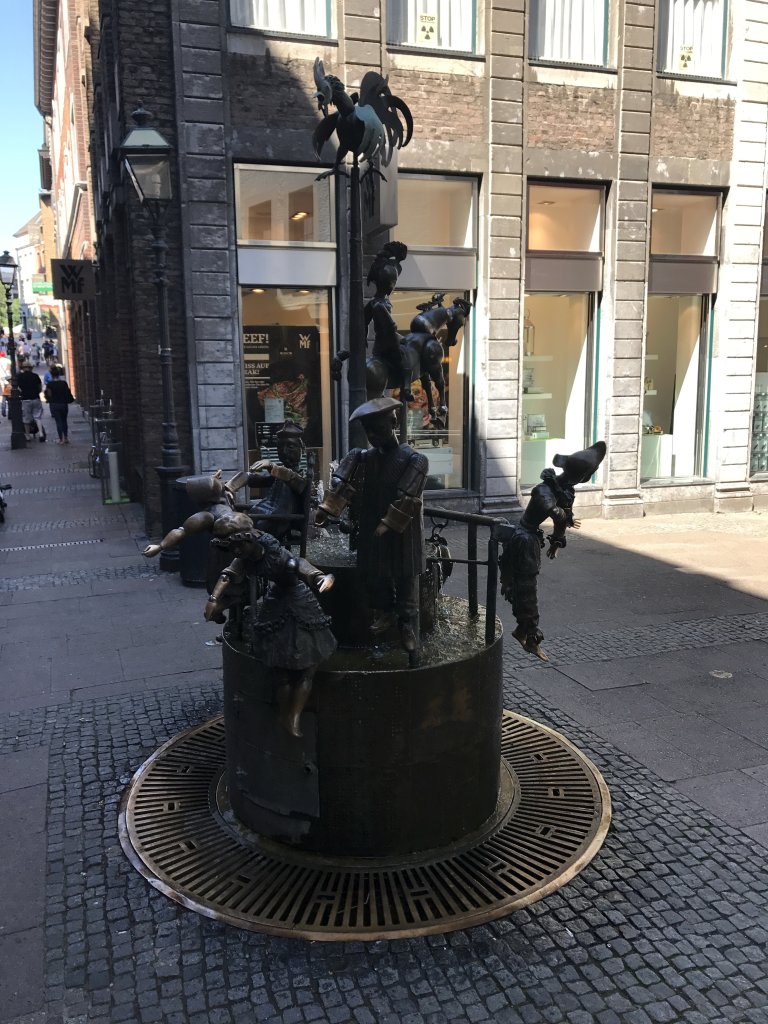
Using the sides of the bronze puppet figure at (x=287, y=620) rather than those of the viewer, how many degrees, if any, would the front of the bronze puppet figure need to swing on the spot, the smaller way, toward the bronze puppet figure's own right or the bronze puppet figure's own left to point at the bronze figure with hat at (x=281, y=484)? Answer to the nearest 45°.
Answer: approximately 135° to the bronze puppet figure's own right

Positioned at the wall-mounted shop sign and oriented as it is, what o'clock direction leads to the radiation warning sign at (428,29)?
The radiation warning sign is roughly at 11 o'clock from the wall-mounted shop sign.

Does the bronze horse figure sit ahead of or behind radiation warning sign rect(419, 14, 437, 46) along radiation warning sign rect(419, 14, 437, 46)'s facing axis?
ahead

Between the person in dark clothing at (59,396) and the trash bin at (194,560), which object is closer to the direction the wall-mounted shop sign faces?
the trash bin

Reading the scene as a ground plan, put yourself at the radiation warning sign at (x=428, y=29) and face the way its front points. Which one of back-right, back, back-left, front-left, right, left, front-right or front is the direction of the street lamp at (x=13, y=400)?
back-right

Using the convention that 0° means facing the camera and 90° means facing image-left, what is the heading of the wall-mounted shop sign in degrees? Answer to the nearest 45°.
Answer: approximately 0°

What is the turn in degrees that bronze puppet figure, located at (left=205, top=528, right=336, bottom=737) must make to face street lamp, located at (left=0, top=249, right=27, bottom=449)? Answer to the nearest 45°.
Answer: approximately 135° to its right

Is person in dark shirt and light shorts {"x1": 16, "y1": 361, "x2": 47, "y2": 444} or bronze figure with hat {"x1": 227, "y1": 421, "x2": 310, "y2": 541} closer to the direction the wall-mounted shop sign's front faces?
the bronze figure with hat

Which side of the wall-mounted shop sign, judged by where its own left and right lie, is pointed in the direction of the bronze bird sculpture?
front

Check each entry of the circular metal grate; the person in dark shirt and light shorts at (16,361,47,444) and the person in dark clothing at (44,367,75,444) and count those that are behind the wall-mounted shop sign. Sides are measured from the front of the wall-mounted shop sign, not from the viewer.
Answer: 2

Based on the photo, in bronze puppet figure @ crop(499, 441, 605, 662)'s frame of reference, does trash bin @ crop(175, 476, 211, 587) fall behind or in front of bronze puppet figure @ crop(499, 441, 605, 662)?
behind

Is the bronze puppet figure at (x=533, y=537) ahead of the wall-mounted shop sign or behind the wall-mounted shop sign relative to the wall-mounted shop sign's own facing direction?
ahead
